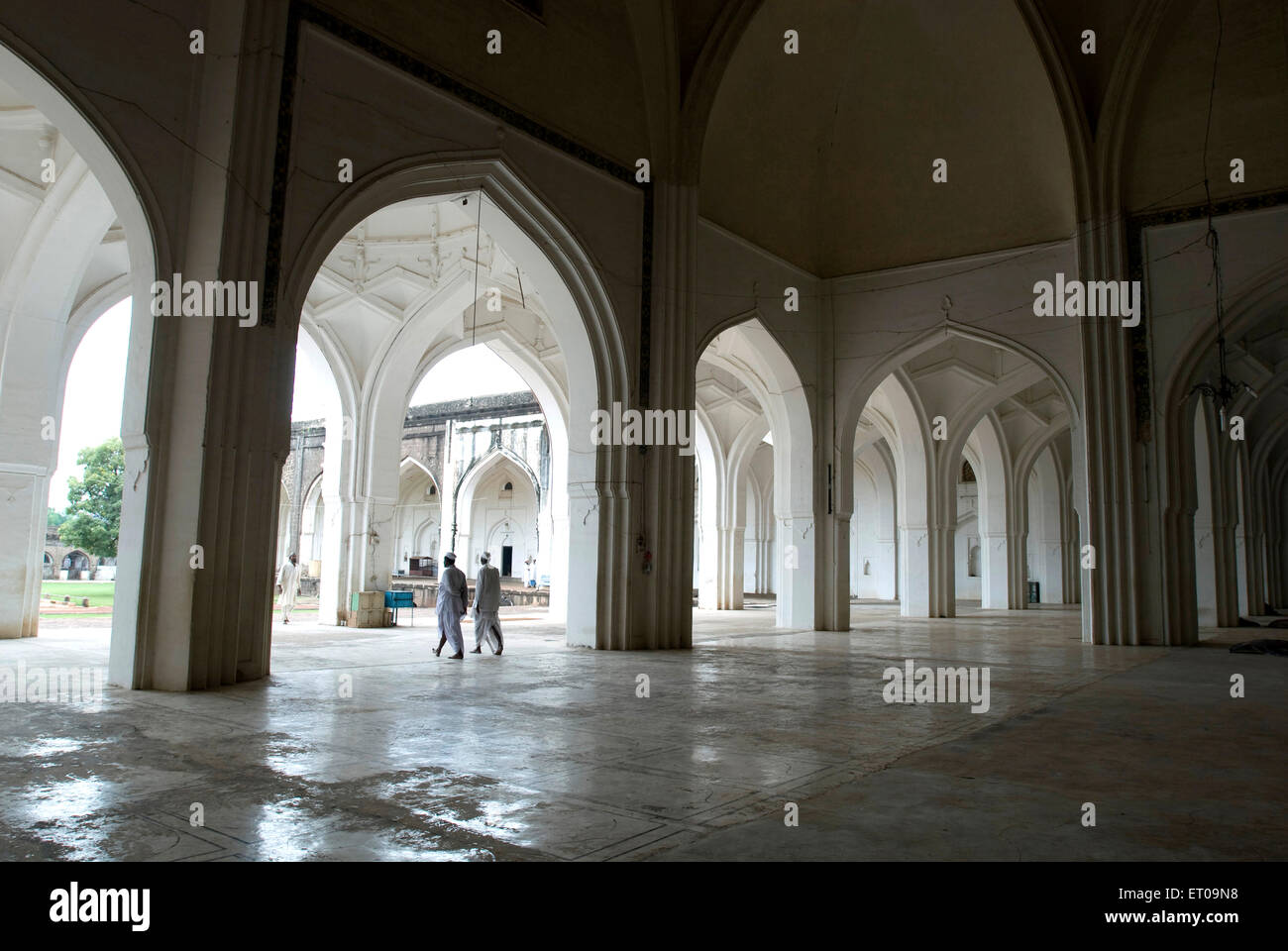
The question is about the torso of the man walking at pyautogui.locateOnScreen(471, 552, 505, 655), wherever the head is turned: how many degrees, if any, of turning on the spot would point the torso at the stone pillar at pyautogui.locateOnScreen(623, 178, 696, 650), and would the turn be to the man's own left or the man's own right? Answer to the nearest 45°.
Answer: approximately 135° to the man's own right

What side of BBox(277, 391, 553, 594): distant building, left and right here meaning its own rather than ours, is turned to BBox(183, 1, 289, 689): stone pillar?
front

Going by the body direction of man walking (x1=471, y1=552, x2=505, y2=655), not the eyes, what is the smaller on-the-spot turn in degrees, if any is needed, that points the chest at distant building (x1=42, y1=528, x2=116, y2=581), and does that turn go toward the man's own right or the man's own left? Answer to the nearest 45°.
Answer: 0° — they already face it

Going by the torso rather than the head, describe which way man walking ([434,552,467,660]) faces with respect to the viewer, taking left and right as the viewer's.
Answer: facing away from the viewer and to the left of the viewer

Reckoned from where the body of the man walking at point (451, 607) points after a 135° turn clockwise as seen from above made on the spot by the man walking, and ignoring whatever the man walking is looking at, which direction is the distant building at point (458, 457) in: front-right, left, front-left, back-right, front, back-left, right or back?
left

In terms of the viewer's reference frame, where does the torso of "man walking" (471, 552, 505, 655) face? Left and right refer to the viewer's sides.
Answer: facing away from the viewer and to the left of the viewer

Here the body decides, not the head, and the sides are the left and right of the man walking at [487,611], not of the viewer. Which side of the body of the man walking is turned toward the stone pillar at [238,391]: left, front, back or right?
left

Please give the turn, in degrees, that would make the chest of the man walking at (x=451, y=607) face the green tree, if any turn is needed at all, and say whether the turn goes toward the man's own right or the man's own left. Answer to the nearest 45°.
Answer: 0° — they already face it

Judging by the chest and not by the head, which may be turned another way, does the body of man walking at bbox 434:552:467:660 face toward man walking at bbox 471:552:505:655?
no

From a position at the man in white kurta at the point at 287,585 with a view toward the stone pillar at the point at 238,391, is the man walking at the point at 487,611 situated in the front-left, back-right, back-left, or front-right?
front-left

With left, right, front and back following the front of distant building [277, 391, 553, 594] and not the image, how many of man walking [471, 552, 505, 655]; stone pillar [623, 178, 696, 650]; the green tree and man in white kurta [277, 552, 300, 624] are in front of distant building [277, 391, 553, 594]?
3

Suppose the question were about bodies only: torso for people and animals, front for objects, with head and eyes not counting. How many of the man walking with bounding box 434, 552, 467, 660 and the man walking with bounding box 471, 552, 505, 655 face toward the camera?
0

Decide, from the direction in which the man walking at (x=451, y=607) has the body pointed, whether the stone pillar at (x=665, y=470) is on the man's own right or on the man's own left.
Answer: on the man's own right

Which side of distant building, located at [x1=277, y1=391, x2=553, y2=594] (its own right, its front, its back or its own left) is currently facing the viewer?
front

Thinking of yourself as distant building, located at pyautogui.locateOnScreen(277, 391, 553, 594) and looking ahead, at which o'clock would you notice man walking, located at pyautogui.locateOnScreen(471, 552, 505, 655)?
The man walking is roughly at 12 o'clock from the distant building.

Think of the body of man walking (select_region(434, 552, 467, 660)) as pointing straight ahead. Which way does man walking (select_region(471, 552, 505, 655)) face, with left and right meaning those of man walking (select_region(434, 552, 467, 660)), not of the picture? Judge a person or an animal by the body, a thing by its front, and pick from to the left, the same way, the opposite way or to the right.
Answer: the same way

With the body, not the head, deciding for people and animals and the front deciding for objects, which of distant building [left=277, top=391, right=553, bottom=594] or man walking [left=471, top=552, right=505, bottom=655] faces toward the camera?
the distant building

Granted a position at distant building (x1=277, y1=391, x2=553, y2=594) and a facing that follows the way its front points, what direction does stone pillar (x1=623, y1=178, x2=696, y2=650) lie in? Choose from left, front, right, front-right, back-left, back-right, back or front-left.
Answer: front
